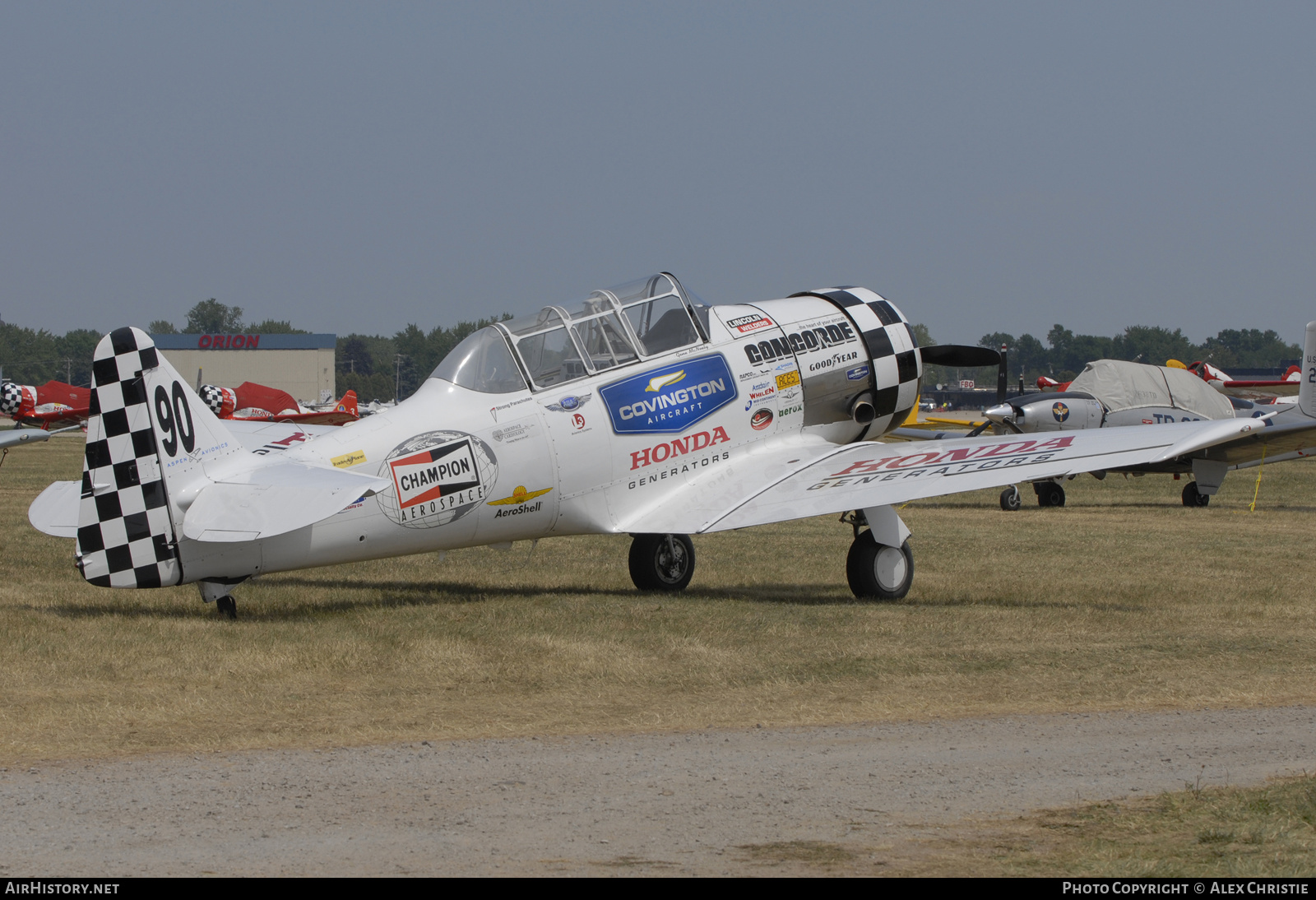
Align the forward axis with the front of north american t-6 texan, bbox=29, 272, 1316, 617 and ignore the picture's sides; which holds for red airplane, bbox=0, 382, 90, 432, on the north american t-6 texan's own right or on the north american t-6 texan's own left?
on the north american t-6 texan's own left

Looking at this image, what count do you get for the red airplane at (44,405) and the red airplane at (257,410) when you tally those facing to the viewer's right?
0

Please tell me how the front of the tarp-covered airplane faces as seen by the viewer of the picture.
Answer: facing the viewer and to the left of the viewer

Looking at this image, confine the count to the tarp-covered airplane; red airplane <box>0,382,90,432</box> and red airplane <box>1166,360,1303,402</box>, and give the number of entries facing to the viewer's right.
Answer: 0

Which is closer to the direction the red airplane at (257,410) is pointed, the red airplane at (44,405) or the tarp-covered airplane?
the red airplane

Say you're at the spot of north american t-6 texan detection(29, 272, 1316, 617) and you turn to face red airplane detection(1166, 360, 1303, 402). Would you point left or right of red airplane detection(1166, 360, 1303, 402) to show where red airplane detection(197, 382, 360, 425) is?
left

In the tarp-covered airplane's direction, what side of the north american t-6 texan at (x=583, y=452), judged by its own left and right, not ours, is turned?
front

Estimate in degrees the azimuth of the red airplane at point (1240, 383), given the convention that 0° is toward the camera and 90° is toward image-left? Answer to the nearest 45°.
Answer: approximately 45°

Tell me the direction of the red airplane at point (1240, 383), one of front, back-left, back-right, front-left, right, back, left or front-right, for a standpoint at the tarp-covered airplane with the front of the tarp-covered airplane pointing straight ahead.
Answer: back-right

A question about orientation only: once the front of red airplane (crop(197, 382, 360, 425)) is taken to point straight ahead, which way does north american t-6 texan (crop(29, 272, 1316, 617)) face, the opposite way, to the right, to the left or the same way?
the opposite way

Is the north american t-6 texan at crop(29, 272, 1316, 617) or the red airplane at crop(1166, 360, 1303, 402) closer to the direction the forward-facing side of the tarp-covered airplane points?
the north american t-6 texan

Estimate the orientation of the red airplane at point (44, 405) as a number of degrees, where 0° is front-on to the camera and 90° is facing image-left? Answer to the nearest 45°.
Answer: approximately 45°

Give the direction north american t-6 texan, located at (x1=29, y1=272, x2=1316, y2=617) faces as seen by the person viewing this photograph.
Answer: facing away from the viewer and to the right of the viewer

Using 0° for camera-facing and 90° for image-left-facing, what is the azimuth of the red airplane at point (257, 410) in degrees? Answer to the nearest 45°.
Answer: approximately 45°

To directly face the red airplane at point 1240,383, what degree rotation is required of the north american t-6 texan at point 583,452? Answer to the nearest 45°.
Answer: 0° — it already faces it
